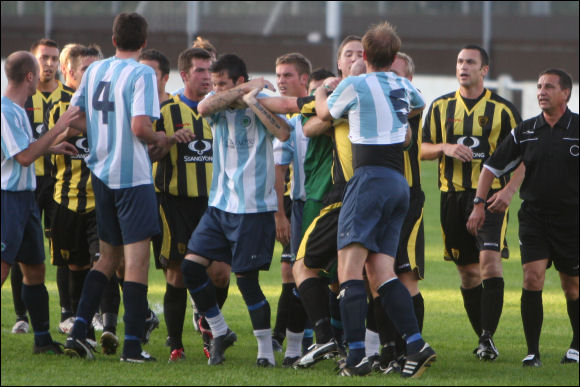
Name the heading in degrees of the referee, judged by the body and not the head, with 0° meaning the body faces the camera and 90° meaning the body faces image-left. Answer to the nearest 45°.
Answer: approximately 0°
